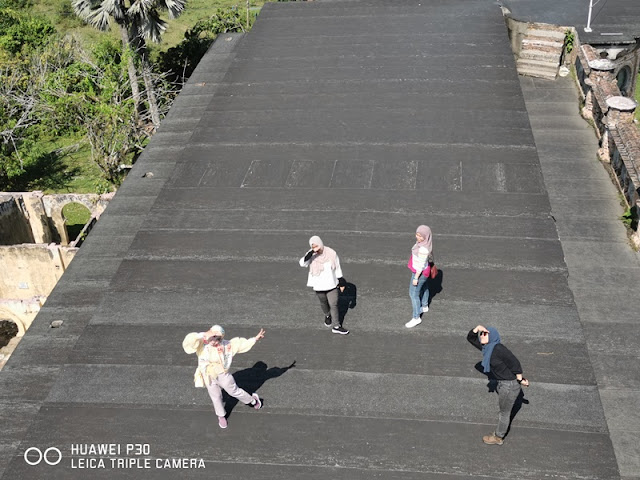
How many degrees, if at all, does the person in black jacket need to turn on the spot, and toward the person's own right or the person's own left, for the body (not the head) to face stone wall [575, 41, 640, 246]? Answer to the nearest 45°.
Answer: approximately 90° to the person's own right

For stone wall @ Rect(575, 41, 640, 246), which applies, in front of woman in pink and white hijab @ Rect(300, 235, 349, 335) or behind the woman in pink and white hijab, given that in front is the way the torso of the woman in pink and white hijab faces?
behind

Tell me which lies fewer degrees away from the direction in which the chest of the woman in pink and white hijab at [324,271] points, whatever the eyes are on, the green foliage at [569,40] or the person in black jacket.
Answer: the person in black jacket

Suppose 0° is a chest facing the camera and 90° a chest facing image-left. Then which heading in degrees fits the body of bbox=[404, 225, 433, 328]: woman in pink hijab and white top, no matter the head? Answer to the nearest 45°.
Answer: approximately 45°

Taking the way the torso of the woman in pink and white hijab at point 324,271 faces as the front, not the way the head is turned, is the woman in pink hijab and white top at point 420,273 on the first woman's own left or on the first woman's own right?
on the first woman's own left

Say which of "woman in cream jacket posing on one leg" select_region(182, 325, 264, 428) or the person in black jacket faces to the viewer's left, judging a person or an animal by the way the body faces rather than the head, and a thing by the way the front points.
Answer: the person in black jacket

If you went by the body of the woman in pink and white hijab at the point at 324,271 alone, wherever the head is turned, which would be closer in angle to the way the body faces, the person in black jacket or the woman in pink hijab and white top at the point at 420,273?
the person in black jacket

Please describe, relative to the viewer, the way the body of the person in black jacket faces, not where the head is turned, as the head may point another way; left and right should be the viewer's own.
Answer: facing to the left of the viewer

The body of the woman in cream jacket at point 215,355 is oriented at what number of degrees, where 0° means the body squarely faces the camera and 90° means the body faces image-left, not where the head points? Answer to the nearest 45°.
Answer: approximately 0°

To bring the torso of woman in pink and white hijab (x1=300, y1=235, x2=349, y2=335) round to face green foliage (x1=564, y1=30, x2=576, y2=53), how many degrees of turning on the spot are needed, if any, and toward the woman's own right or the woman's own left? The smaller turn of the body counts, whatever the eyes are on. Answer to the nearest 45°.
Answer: approximately 135° to the woman's own left

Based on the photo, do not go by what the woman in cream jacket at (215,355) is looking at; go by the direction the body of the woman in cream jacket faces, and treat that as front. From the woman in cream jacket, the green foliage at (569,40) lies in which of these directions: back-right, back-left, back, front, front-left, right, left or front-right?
back-left

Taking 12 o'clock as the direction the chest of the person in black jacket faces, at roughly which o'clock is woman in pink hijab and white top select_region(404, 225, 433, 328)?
The woman in pink hijab and white top is roughly at 2 o'clock from the person in black jacket.

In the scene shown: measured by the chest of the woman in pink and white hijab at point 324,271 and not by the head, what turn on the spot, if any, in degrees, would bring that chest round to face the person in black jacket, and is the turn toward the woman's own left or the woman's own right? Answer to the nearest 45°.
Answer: approximately 45° to the woman's own left
